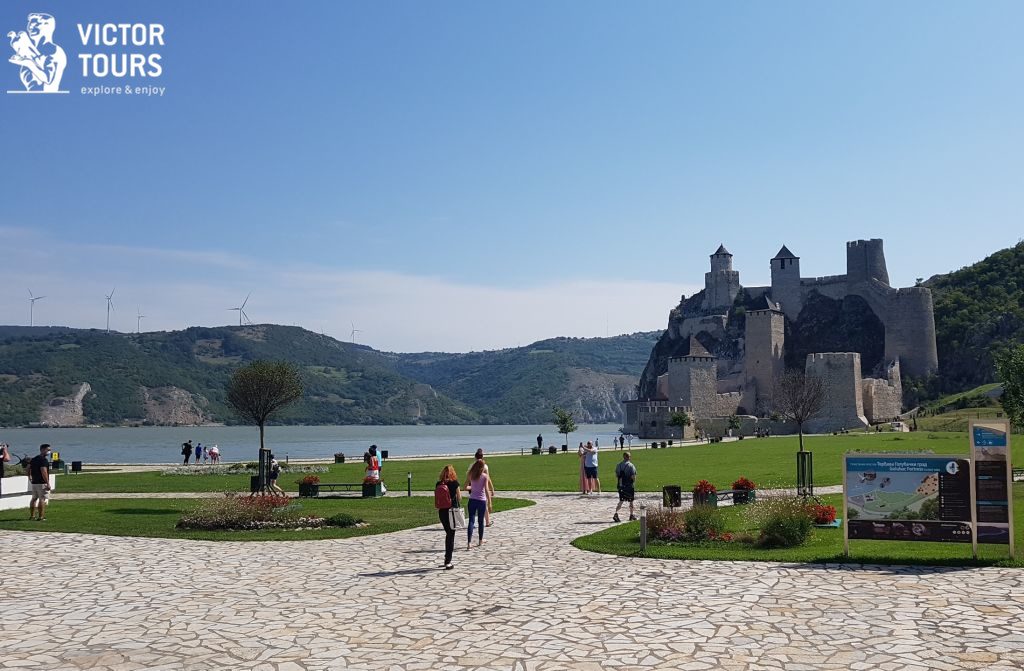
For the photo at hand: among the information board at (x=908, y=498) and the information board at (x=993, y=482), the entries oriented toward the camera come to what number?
2

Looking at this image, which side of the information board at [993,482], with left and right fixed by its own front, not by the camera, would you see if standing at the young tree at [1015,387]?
back

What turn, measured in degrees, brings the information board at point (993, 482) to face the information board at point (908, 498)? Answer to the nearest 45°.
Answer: approximately 90° to its right

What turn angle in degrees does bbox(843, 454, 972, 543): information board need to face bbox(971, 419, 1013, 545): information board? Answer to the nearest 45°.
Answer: approximately 90° to its left

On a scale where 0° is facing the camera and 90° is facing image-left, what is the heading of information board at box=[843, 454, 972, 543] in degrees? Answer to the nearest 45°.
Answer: approximately 0°

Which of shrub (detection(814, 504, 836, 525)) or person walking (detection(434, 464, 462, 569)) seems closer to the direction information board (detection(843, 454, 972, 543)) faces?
the person walking

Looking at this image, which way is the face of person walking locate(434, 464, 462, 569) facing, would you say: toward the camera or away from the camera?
away from the camera

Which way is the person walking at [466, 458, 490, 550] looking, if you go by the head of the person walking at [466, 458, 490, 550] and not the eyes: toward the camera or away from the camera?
away from the camera
